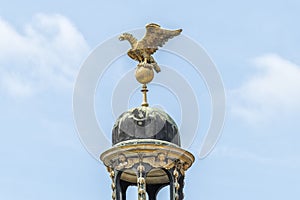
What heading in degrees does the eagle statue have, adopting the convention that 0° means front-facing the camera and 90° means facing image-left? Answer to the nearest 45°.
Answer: approximately 90°
